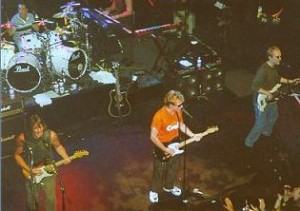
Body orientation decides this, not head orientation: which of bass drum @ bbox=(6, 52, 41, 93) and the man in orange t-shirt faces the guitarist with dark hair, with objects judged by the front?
the bass drum

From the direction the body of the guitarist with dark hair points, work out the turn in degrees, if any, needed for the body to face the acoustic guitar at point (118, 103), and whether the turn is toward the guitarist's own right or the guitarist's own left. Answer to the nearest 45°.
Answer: approximately 135° to the guitarist's own left

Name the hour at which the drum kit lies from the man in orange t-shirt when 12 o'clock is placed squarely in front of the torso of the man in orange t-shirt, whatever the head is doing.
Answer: The drum kit is roughly at 6 o'clock from the man in orange t-shirt.

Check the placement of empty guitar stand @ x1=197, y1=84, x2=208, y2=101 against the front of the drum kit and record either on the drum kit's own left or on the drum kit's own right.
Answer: on the drum kit's own left

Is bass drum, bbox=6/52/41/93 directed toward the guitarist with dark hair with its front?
yes

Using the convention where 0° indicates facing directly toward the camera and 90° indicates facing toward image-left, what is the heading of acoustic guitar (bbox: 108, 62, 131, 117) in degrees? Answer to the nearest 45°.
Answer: approximately 0°
